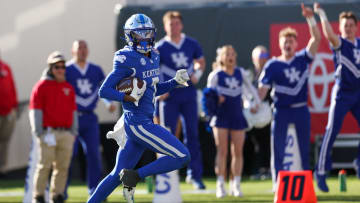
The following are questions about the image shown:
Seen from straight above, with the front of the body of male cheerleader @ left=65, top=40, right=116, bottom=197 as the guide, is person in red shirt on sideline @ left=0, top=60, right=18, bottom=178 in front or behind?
behind

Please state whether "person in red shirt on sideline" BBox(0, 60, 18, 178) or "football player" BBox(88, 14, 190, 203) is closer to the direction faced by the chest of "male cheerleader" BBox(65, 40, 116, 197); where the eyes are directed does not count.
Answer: the football player

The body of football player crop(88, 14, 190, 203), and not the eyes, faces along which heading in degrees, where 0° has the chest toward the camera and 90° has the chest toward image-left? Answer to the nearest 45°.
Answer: approximately 315°

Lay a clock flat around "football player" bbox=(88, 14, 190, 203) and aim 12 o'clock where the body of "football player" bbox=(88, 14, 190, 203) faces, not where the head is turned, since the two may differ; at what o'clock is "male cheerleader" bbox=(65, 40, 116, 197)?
"male cheerleader" bbox=(65, 40, 116, 197) is roughly at 7 o'clock from "football player" bbox=(88, 14, 190, 203).

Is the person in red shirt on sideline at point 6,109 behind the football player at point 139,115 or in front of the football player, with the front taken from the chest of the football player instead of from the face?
behind
